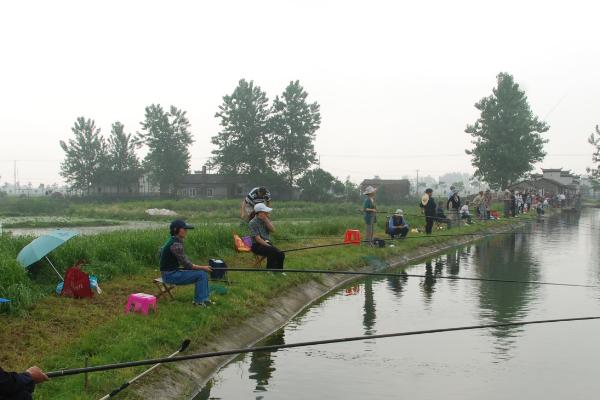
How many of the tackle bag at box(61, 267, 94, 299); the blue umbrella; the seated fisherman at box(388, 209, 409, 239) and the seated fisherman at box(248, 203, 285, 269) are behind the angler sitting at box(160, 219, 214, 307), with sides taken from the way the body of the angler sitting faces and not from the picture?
2

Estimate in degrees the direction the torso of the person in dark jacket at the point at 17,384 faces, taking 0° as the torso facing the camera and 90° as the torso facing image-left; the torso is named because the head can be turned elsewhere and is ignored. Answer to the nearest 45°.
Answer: approximately 270°

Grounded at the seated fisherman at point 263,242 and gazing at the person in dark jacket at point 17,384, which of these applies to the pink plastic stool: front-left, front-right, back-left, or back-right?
front-right

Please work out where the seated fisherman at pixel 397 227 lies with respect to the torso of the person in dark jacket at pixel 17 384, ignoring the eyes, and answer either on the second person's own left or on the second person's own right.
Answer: on the second person's own left

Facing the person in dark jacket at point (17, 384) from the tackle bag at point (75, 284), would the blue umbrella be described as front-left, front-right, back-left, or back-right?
back-right

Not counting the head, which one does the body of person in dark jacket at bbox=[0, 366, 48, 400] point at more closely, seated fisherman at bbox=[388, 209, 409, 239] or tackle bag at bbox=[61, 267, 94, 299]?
the seated fisherman

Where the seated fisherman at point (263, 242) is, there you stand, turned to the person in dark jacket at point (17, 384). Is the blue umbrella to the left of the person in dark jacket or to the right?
right

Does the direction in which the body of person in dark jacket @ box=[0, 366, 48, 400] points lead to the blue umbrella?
no

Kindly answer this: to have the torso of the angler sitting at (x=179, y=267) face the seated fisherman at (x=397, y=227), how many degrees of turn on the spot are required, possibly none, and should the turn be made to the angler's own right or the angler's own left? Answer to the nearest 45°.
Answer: approximately 45° to the angler's own left

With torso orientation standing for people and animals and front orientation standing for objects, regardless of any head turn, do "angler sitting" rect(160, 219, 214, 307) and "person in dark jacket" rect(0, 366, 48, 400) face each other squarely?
no

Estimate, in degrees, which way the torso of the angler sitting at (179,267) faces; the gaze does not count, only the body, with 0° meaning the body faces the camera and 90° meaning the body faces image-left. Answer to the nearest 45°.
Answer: approximately 270°

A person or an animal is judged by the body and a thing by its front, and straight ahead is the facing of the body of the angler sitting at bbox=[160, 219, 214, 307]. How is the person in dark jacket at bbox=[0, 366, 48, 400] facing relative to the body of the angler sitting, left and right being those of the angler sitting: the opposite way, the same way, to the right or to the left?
the same way

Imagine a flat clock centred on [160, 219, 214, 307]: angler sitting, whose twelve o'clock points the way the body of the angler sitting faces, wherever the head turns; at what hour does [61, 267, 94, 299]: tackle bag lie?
The tackle bag is roughly at 6 o'clock from the angler sitting.

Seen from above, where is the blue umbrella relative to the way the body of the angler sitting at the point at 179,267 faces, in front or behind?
behind

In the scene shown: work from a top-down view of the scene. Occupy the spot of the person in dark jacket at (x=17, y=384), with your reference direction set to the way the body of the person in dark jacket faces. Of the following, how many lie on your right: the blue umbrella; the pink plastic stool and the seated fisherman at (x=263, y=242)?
0

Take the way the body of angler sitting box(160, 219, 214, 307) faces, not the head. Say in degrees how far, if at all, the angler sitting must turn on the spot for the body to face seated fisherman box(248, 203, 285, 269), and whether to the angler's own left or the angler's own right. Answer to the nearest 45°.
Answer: approximately 45° to the angler's own left

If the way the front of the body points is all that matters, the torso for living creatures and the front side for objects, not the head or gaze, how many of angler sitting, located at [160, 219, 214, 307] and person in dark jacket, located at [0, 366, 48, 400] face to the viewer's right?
2

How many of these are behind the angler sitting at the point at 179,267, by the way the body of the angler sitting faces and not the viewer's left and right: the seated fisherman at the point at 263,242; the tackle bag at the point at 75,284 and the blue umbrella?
2
